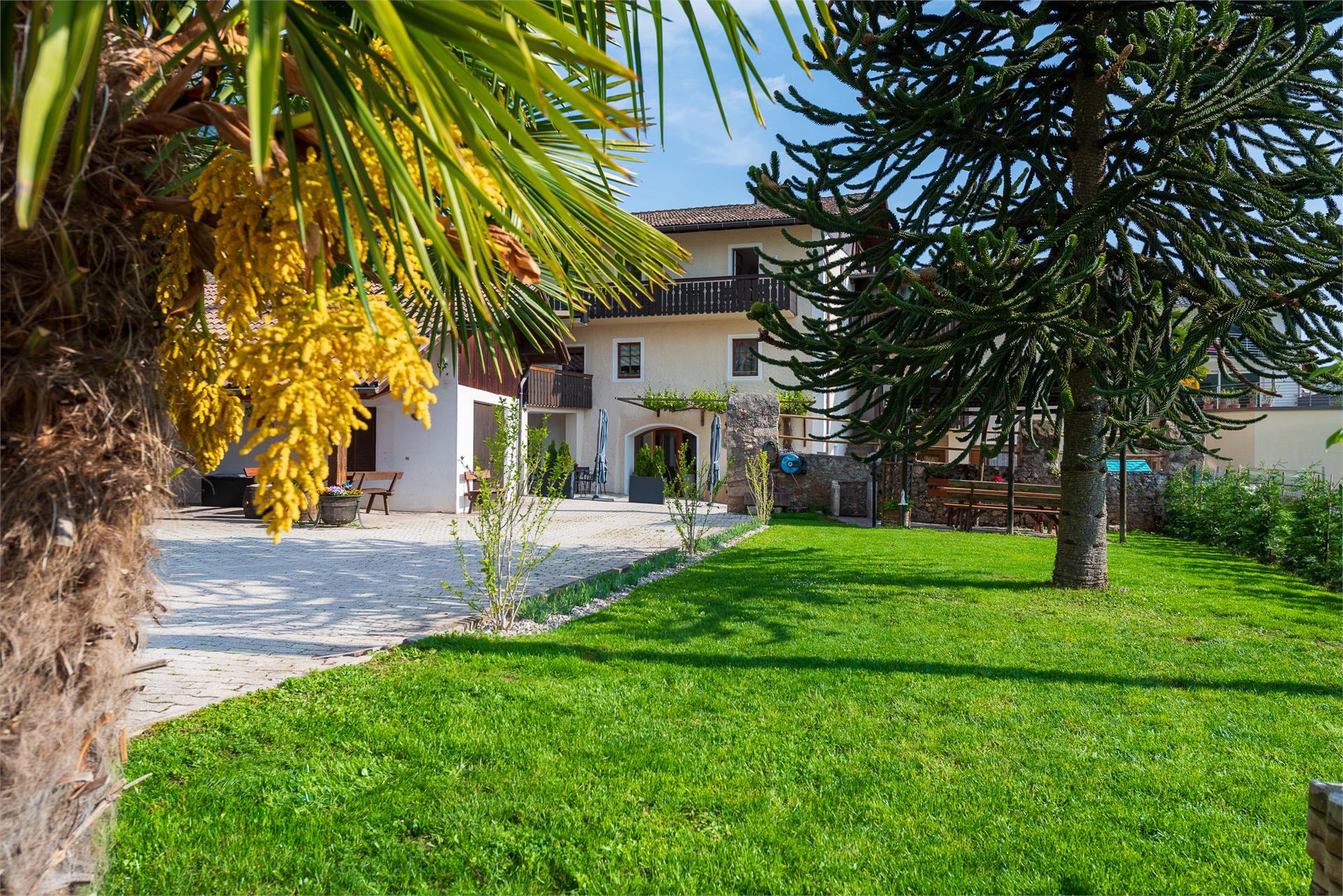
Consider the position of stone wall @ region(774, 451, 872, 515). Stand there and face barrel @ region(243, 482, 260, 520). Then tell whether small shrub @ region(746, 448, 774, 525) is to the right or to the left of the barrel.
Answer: left

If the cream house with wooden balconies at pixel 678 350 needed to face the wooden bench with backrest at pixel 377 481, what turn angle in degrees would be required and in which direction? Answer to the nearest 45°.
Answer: approximately 45° to its right

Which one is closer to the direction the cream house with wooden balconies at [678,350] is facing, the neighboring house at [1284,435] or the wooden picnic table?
the wooden picnic table

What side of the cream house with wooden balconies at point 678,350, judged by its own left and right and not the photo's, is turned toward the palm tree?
front

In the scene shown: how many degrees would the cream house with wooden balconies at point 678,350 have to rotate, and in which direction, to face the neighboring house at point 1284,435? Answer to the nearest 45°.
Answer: approximately 90° to its left

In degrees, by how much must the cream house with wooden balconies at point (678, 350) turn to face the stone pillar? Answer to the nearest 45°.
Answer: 0° — it already faces it

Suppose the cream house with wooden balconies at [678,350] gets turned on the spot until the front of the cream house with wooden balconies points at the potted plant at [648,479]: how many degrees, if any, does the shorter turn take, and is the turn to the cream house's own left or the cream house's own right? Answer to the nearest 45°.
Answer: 0° — it already faces it

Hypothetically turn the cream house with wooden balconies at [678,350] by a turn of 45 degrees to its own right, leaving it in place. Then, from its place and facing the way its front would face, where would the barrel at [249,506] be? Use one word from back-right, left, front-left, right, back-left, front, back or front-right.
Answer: front

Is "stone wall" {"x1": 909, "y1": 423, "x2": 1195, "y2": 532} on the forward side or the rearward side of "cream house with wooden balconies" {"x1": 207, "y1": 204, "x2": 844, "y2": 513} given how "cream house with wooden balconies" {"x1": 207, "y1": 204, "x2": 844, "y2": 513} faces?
on the forward side

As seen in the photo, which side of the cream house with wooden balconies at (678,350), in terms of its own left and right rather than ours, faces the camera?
front
